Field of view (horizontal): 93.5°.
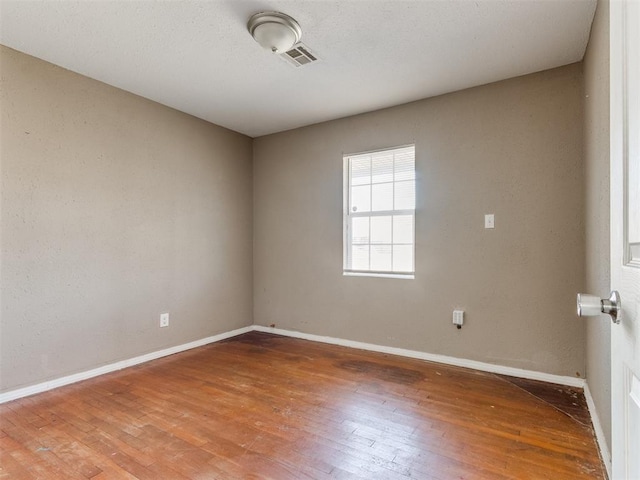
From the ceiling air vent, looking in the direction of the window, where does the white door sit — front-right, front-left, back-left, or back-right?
back-right

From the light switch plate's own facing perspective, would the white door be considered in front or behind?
in front

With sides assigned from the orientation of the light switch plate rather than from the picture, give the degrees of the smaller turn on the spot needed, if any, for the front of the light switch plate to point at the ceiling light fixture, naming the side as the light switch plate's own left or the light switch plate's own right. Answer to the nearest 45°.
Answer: approximately 45° to the light switch plate's own right

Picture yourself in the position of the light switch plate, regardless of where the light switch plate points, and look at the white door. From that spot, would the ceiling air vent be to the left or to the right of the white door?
right

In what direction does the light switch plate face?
toward the camera

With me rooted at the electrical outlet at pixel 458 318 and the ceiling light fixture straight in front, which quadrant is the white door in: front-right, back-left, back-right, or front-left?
front-left

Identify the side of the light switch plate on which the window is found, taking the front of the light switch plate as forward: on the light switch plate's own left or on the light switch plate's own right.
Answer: on the light switch plate's own right

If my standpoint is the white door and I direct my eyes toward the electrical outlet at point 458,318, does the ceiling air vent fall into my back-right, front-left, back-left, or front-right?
front-left

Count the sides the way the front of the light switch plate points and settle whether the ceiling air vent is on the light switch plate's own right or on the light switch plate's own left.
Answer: on the light switch plate's own right

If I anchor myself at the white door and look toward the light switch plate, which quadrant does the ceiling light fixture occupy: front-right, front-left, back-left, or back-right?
front-left
